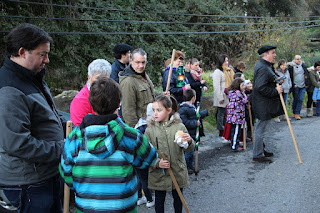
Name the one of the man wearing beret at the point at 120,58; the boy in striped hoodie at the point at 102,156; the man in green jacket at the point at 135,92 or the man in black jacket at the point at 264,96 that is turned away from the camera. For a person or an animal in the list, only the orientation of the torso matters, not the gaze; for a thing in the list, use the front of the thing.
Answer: the boy in striped hoodie

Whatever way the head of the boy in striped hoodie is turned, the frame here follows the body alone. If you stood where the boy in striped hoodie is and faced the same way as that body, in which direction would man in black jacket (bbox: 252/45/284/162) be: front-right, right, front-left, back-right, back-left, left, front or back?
front-right

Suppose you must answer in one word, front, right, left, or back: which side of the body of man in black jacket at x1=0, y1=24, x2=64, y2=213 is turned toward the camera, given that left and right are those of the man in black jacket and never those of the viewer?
right

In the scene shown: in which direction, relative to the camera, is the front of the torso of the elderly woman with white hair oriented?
to the viewer's right

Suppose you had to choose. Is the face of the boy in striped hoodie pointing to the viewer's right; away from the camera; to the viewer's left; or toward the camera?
away from the camera

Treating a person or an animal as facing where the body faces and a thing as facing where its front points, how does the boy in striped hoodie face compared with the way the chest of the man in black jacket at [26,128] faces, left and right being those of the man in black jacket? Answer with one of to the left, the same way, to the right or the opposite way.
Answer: to the left

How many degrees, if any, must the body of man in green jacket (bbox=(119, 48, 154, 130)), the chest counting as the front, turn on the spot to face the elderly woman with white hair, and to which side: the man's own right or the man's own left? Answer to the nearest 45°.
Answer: approximately 90° to the man's own right

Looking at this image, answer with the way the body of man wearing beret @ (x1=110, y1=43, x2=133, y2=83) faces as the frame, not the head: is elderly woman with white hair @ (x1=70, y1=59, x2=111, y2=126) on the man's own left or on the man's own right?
on the man's own right

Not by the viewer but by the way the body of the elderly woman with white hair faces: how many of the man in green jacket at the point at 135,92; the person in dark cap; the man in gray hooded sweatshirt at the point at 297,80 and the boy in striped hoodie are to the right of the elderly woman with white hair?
1

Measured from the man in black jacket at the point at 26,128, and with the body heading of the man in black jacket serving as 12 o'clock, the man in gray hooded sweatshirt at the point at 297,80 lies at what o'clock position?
The man in gray hooded sweatshirt is roughly at 11 o'clock from the man in black jacket.
